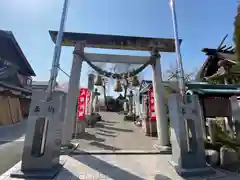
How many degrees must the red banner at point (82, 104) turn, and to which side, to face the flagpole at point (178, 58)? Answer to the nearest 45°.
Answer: approximately 45° to its left

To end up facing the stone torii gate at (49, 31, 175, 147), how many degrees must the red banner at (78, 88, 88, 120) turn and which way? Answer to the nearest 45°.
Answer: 0° — it already faces it

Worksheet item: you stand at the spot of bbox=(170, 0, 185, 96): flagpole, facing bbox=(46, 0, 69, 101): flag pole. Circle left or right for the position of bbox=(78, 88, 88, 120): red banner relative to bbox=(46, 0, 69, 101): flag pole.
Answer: right

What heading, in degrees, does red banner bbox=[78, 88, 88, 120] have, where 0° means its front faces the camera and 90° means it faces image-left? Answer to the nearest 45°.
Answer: approximately 0°
